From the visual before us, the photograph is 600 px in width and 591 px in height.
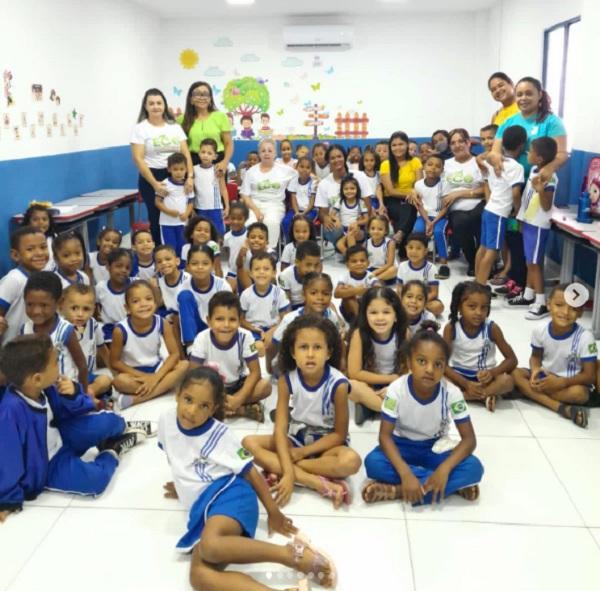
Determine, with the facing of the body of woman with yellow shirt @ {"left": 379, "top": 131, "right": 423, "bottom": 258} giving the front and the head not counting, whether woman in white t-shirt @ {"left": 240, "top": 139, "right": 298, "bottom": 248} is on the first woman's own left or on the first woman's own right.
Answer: on the first woman's own right

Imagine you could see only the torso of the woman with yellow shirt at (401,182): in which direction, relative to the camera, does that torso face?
toward the camera

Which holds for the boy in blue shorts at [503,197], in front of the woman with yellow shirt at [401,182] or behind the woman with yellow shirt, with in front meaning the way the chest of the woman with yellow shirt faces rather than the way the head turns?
in front

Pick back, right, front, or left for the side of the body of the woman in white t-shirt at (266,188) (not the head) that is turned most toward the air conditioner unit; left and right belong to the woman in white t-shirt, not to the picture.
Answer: back

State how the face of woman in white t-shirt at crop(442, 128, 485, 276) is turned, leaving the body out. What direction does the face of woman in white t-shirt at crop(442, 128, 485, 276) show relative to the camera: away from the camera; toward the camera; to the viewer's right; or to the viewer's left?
toward the camera

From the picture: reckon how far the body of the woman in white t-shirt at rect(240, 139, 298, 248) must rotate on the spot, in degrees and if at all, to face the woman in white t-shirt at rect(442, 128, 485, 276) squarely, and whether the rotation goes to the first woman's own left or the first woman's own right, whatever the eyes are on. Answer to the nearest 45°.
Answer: approximately 90° to the first woman's own left

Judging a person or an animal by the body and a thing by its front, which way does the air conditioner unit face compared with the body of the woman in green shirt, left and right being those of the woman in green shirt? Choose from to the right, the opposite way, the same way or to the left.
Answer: the same way

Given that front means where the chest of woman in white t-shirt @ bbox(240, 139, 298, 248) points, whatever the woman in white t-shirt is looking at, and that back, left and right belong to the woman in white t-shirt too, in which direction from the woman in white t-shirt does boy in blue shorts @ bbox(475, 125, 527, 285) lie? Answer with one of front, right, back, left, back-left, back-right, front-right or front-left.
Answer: front-left

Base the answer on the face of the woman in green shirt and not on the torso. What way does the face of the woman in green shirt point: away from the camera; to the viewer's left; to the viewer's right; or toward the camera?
toward the camera

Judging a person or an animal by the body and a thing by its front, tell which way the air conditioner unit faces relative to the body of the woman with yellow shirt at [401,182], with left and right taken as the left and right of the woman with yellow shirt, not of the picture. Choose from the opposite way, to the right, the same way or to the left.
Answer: the same way

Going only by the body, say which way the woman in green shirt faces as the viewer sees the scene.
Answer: toward the camera

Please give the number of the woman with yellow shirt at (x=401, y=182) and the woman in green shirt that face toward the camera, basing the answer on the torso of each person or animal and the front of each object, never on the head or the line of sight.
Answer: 2

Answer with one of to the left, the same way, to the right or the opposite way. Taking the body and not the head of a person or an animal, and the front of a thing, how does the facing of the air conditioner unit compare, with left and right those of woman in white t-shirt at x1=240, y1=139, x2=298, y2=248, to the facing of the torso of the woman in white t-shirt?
the same way

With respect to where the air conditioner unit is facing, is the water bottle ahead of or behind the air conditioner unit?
ahead

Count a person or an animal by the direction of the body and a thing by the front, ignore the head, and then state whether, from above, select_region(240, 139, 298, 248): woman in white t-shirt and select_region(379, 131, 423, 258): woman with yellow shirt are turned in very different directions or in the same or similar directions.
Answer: same or similar directions

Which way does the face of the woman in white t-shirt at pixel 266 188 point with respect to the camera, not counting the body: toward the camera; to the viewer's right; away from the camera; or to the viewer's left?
toward the camera

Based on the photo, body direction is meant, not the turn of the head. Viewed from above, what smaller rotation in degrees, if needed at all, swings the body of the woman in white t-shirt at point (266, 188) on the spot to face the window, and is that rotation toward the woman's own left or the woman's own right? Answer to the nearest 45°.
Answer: approximately 90° to the woman's own left

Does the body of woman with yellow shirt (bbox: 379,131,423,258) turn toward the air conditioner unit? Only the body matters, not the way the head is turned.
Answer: no

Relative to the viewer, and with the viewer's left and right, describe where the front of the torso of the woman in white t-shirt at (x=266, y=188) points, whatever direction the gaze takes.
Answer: facing the viewer

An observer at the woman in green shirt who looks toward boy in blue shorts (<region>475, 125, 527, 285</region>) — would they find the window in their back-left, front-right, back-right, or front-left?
front-left
